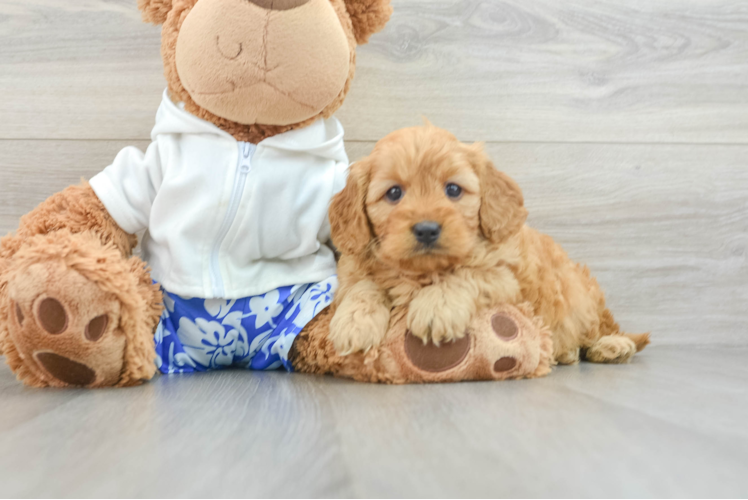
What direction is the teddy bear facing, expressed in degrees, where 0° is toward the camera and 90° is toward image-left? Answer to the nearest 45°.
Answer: approximately 0°

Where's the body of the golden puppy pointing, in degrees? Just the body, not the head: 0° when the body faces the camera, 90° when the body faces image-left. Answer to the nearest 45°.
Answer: approximately 45°
